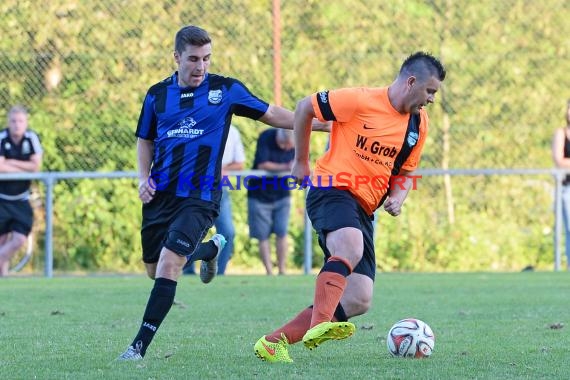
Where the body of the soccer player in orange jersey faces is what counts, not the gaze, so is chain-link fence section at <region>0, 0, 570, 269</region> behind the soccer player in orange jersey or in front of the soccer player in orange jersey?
behind

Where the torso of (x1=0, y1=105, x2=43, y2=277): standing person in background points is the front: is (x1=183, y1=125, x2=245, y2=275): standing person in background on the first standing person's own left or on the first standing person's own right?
on the first standing person's own left

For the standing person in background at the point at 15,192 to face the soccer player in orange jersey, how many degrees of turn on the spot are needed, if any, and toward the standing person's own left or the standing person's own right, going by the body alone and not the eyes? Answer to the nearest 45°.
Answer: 0° — they already face them

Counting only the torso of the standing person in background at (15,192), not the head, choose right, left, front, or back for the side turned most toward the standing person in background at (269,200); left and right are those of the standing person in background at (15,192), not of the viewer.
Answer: left

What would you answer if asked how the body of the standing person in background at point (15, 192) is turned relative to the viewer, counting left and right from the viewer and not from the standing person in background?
facing the viewer

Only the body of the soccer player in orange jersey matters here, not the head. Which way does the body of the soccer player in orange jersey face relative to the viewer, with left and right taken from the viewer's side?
facing the viewer and to the right of the viewer

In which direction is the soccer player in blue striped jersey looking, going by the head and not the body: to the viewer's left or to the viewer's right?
to the viewer's right

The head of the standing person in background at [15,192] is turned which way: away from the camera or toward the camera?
toward the camera

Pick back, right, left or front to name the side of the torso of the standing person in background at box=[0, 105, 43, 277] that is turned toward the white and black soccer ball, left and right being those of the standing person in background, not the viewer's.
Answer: front
